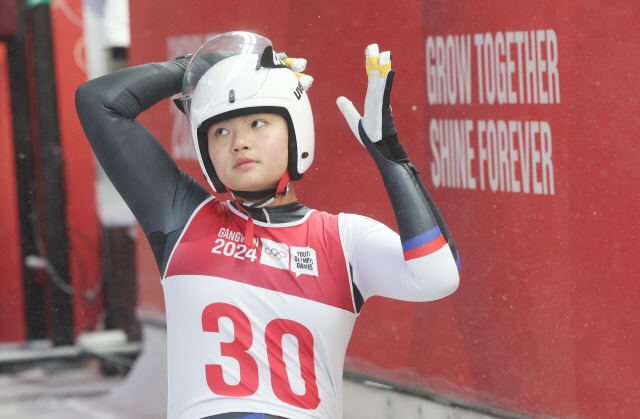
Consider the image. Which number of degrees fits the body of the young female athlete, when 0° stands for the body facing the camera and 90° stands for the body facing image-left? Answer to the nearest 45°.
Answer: approximately 0°

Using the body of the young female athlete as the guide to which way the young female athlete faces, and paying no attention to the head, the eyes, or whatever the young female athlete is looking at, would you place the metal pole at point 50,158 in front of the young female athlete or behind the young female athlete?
behind
